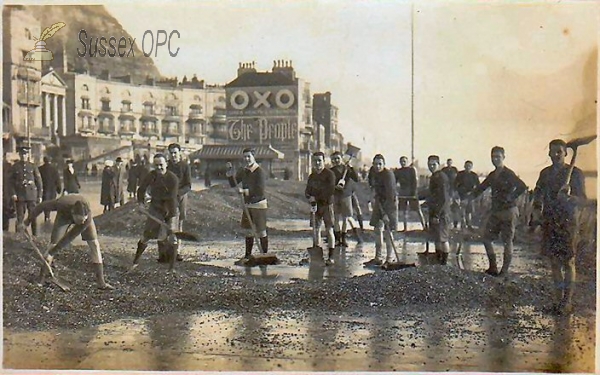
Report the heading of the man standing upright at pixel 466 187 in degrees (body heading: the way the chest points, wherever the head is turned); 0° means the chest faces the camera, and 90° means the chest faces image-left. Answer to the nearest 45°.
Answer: approximately 0°

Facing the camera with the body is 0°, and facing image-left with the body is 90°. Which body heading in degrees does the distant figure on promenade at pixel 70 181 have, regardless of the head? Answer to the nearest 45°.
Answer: approximately 0°

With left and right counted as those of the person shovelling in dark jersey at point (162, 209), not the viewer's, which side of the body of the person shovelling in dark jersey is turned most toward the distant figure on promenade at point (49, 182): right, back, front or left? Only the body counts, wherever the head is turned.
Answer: back

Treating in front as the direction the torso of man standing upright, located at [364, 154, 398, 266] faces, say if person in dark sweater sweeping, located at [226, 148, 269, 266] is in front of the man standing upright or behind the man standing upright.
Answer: in front

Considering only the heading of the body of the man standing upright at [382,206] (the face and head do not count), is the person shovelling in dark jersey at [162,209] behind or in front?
in front
